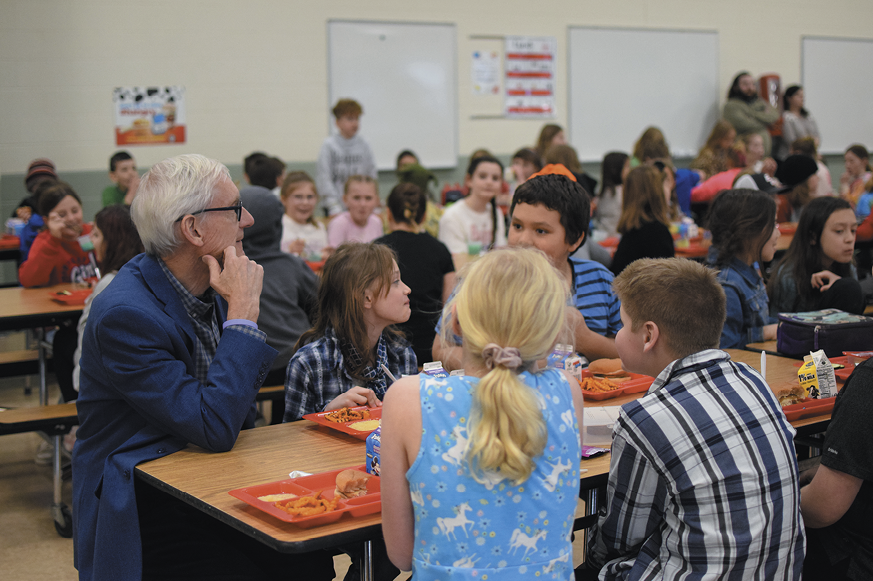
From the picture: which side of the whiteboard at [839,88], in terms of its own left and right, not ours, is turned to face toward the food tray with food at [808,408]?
front

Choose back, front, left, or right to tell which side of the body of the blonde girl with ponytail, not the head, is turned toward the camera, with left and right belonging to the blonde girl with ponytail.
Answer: back

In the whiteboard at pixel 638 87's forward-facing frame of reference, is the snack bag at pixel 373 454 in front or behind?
in front

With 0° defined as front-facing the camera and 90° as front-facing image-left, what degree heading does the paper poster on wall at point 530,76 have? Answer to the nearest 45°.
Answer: approximately 0°

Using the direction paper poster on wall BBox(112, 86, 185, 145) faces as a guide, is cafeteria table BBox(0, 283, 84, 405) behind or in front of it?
in front

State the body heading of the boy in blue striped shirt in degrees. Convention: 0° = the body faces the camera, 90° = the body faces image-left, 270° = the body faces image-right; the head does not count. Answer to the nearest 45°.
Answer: approximately 45°

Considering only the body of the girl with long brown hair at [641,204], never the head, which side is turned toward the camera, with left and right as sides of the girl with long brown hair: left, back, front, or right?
back

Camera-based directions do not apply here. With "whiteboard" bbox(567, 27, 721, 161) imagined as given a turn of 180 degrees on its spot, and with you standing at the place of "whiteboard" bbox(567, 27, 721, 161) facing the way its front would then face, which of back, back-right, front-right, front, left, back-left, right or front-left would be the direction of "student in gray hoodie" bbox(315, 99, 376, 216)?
back-left

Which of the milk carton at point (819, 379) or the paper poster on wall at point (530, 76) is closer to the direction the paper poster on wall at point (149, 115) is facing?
the milk carton

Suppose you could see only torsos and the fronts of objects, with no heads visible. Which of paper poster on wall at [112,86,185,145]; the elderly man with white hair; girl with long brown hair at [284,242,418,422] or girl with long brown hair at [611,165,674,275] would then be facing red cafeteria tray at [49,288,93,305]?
the paper poster on wall

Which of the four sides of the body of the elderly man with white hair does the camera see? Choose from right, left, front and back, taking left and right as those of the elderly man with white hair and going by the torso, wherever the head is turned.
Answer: right

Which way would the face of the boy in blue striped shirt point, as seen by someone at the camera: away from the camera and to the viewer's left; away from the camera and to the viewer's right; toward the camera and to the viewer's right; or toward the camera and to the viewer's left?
toward the camera and to the viewer's left

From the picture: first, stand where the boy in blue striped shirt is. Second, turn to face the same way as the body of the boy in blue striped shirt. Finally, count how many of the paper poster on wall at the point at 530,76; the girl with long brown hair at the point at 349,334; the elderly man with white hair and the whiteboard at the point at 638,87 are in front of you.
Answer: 2

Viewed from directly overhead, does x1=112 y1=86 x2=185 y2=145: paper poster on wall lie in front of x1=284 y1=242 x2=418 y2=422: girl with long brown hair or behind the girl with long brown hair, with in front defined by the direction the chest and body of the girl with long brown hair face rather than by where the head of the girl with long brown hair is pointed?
behind
